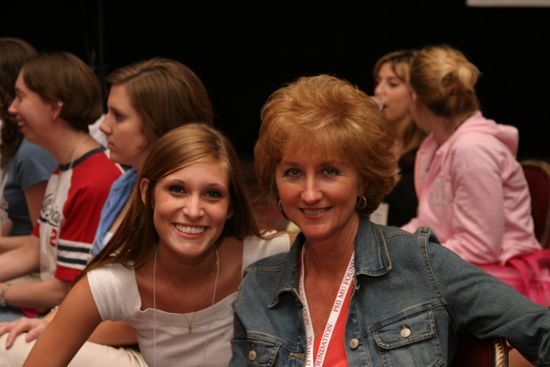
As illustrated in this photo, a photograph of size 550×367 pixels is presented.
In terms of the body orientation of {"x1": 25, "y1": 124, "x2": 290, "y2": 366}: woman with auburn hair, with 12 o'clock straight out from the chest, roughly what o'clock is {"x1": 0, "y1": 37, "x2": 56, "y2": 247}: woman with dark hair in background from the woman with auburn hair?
The woman with dark hair in background is roughly at 5 o'clock from the woman with auburn hair.

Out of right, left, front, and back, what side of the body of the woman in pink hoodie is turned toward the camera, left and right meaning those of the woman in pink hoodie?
left

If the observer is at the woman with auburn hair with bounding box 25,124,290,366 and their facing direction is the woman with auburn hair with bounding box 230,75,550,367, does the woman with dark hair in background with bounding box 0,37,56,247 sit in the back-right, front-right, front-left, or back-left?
back-left

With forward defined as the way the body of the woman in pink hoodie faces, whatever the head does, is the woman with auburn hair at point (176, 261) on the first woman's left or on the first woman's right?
on the first woman's left
